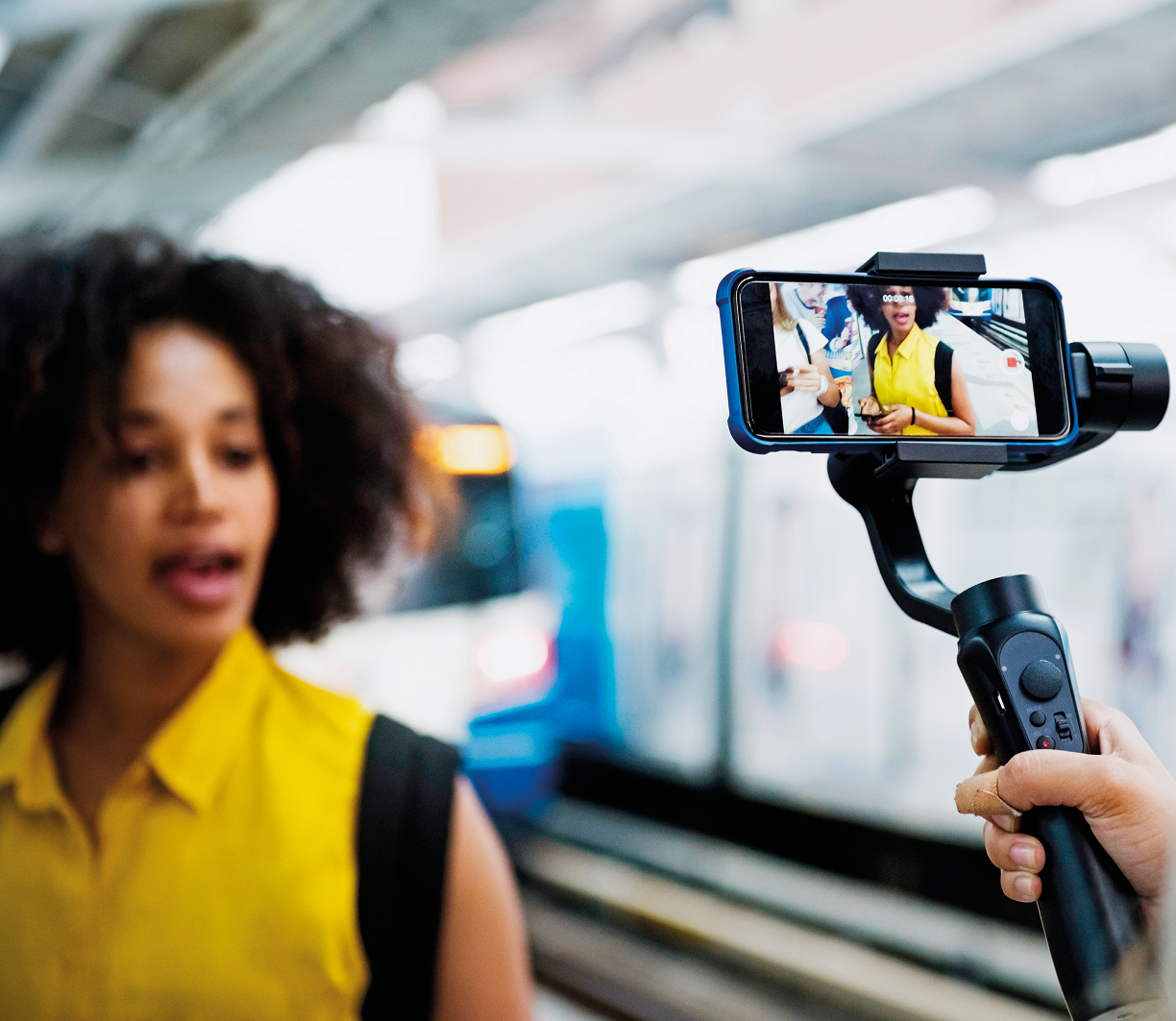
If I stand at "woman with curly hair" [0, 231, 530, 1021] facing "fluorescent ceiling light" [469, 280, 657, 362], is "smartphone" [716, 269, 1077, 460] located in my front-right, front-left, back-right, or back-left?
back-right

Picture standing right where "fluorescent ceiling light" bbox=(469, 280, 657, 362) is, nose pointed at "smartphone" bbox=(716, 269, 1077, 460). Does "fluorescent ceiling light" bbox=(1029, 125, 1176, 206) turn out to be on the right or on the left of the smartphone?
left

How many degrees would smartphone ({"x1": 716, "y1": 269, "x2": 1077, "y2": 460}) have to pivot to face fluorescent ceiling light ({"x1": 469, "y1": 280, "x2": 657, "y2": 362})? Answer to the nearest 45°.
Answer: approximately 180°

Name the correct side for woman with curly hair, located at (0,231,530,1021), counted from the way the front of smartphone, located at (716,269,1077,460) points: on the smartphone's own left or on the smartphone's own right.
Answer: on the smartphone's own right

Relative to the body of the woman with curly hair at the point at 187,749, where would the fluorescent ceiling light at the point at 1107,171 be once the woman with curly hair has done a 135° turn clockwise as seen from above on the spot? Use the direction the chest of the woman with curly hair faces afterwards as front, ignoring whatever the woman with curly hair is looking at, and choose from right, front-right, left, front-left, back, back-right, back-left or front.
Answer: front-right

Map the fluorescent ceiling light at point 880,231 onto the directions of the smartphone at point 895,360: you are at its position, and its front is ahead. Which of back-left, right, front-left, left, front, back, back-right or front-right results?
back

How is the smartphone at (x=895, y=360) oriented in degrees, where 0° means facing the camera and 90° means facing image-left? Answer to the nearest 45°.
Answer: approximately 0°

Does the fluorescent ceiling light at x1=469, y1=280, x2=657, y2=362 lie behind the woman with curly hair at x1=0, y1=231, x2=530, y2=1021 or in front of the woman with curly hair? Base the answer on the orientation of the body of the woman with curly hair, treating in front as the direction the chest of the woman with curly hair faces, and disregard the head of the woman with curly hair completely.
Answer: behind
